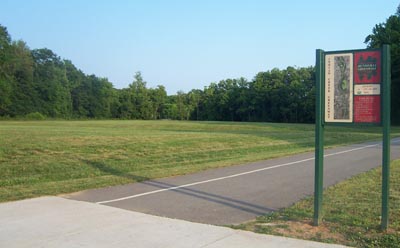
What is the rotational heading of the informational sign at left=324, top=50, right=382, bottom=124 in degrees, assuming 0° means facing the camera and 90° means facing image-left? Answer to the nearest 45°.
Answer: approximately 0°
